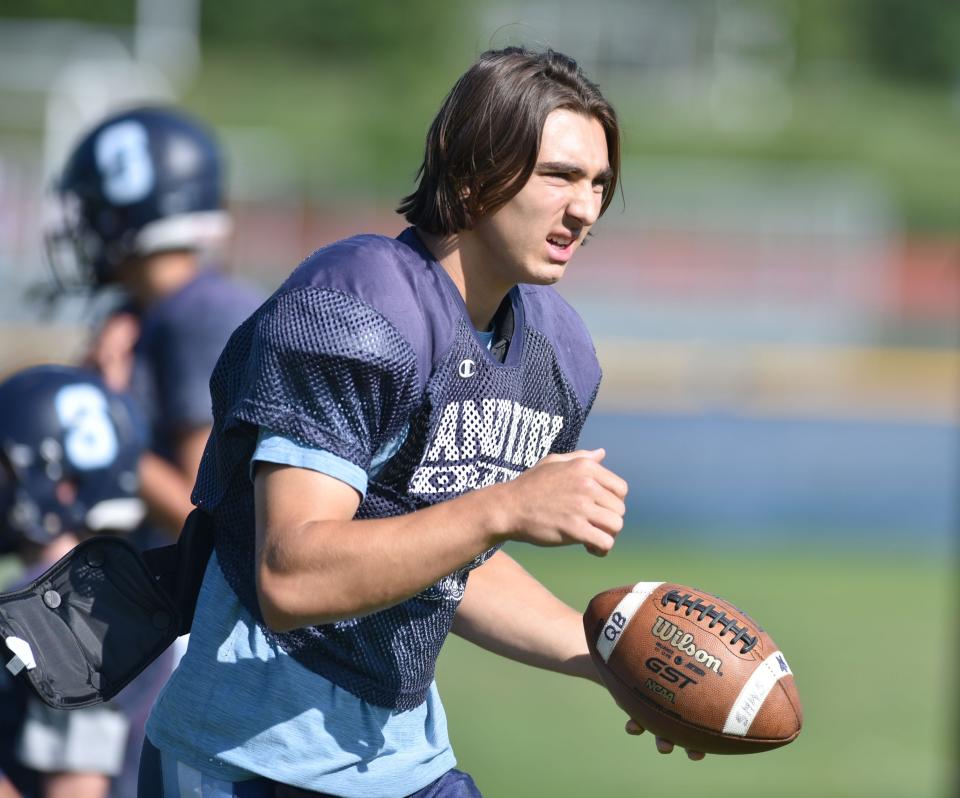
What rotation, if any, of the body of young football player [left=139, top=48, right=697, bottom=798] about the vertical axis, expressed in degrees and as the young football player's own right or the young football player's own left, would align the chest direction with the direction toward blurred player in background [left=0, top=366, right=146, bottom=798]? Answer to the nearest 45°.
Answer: approximately 180°

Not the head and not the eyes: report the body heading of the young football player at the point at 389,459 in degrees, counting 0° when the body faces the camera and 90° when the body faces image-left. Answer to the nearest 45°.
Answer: approximately 315°

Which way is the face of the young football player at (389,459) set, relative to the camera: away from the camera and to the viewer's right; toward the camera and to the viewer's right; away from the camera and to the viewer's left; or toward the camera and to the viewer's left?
toward the camera and to the viewer's right

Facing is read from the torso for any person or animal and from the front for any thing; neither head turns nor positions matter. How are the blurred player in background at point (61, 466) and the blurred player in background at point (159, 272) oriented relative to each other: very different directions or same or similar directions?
same or similar directions

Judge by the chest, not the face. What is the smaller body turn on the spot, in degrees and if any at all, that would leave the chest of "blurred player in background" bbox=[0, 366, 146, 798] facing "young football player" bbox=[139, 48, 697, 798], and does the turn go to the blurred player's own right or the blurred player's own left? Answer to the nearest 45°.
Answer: approximately 90° to the blurred player's own left

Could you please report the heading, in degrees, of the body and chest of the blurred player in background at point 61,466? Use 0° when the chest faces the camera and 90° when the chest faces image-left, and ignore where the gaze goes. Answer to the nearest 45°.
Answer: approximately 90°

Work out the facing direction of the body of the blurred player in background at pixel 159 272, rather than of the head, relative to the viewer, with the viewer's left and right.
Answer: facing to the left of the viewer

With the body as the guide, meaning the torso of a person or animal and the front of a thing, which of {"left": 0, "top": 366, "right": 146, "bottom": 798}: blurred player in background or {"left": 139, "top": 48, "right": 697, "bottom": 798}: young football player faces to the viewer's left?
the blurred player in background
